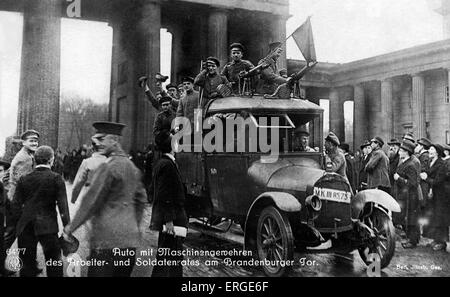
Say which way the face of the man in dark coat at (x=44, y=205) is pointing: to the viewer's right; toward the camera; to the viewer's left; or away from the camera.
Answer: away from the camera

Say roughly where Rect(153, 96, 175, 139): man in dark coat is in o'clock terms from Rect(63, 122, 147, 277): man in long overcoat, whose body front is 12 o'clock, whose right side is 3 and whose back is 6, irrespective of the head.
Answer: The man in dark coat is roughly at 2 o'clock from the man in long overcoat.

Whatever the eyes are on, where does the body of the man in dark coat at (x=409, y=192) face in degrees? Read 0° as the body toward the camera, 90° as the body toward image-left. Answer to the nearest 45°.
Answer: approximately 90°

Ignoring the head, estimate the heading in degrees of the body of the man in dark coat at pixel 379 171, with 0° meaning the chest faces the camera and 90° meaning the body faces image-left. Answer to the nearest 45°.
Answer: approximately 90°

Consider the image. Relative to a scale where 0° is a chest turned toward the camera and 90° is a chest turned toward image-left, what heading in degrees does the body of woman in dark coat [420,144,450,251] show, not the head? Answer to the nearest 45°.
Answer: approximately 90°

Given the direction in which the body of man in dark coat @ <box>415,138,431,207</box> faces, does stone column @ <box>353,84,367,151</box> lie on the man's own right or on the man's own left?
on the man's own right

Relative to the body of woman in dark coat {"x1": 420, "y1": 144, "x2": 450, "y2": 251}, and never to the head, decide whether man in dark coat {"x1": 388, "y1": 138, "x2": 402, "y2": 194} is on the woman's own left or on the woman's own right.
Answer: on the woman's own right

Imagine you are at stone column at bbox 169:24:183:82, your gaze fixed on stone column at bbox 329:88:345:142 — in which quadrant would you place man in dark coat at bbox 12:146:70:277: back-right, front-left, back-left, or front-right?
back-right
